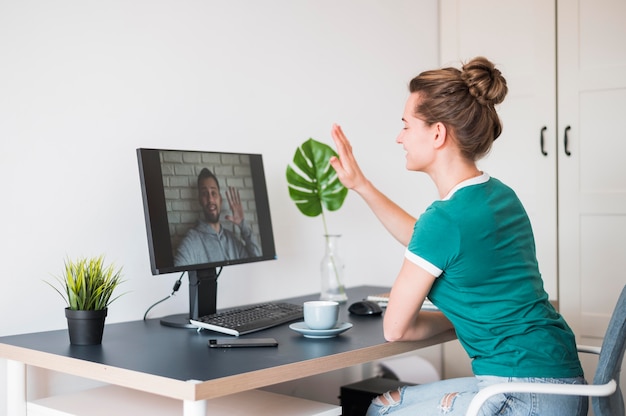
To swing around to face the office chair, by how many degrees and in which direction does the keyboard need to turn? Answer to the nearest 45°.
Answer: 0° — it already faces it

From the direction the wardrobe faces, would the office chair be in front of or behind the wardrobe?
in front

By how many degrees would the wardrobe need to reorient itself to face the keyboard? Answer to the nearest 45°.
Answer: approximately 45° to its right

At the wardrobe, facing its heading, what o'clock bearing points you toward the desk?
The desk is roughly at 1 o'clock from the wardrobe.

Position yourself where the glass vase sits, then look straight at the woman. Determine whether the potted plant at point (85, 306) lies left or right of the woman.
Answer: right

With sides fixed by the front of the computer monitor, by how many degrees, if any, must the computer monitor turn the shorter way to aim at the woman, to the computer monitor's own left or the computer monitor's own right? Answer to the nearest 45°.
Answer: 0° — it already faces them

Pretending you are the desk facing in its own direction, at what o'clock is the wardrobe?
The wardrobe is roughly at 9 o'clock from the desk.

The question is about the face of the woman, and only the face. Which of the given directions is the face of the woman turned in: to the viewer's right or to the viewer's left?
to the viewer's left

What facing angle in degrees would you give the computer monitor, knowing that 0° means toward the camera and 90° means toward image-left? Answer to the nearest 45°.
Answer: approximately 315°

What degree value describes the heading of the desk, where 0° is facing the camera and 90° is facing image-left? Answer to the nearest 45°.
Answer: approximately 315°

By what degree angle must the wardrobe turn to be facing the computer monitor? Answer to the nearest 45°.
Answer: approximately 45° to its right
